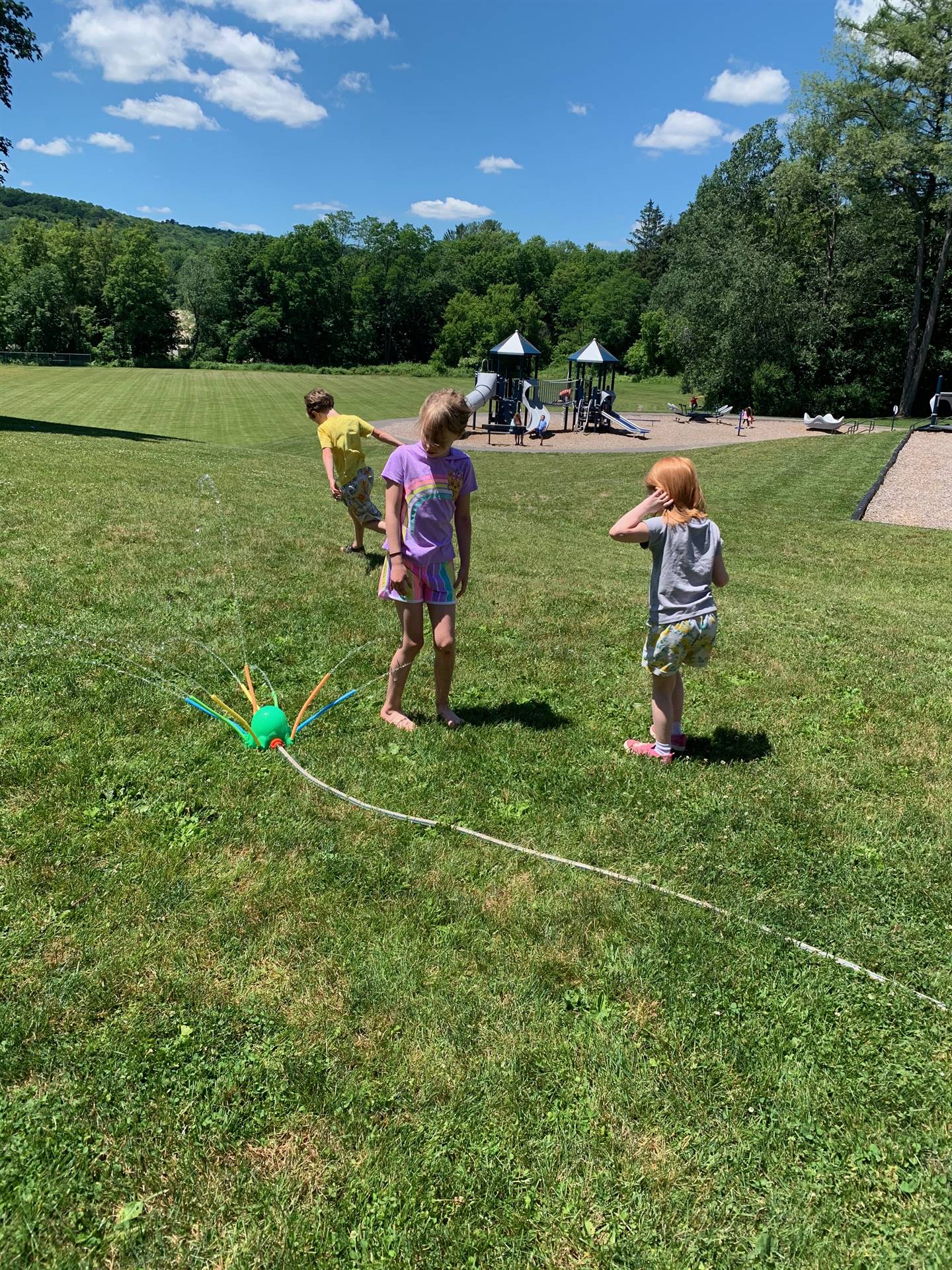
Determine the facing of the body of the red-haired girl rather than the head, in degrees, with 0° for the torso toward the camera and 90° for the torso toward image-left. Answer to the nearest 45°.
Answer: approximately 135°

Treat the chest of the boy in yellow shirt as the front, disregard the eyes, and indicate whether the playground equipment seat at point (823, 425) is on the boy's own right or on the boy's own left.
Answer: on the boy's own right

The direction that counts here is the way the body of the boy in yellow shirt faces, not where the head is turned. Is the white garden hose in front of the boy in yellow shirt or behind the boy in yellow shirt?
behind

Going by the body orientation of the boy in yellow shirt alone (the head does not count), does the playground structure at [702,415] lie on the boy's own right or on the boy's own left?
on the boy's own right

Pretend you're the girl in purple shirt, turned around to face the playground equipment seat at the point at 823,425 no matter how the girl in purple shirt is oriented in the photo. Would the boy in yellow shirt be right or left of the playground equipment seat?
left

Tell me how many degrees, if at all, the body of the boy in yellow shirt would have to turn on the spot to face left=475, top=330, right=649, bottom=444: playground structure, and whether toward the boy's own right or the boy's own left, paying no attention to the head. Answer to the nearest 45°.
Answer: approximately 45° to the boy's own right

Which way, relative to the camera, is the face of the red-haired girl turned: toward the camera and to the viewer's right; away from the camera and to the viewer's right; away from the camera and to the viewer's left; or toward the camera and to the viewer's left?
away from the camera and to the viewer's left

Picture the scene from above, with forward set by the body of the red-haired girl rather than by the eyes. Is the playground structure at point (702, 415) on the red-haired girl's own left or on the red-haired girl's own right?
on the red-haired girl's own right

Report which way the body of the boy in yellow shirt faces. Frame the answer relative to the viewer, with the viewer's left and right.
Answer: facing away from the viewer and to the left of the viewer

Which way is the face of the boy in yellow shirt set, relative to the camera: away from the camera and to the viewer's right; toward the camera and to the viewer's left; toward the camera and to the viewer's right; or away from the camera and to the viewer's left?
away from the camera and to the viewer's left

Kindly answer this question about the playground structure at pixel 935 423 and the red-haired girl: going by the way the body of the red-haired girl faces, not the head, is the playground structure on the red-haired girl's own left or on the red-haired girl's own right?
on the red-haired girl's own right
